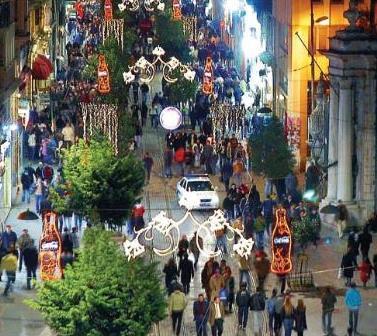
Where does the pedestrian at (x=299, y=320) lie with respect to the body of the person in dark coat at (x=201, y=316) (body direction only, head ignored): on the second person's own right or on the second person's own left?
on the second person's own left

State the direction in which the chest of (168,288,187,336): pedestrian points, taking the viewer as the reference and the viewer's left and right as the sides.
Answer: facing away from the viewer
